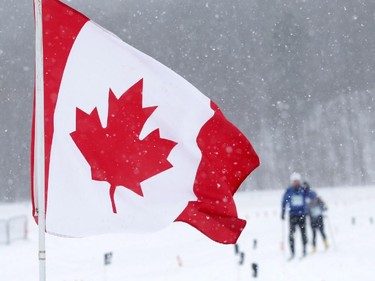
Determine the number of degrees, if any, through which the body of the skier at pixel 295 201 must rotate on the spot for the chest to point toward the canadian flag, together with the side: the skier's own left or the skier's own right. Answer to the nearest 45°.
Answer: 0° — they already face it

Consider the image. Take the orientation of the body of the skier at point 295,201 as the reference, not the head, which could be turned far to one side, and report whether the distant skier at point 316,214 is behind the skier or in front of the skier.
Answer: behind

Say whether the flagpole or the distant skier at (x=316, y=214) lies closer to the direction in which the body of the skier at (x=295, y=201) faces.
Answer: the flagpole

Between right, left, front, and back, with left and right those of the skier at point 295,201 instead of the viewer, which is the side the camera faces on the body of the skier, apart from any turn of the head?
front

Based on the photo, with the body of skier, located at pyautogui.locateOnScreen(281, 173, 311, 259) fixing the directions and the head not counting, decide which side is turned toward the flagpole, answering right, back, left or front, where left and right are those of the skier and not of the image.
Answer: front

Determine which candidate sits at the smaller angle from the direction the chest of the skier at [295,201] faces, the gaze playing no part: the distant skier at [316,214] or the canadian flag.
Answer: the canadian flag
